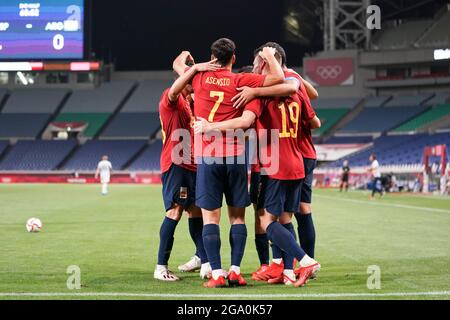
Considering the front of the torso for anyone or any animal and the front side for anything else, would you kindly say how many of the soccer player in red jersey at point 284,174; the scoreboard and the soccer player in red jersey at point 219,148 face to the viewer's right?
0

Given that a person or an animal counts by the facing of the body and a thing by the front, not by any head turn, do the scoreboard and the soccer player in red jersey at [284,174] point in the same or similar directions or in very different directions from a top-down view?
very different directions

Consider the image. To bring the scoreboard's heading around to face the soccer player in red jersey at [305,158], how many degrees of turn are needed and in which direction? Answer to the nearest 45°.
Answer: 0° — it already faces them

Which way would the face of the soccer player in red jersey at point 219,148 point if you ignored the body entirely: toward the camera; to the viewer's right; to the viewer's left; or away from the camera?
away from the camera

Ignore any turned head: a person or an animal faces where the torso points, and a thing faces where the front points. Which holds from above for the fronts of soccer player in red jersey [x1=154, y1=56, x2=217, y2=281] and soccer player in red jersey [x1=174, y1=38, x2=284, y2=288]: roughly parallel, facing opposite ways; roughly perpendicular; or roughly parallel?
roughly perpendicular

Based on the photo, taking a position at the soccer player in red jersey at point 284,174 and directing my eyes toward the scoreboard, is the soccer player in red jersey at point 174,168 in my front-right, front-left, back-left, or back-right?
front-left

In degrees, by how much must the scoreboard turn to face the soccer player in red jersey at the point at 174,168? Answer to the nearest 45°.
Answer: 0° — it already faces them

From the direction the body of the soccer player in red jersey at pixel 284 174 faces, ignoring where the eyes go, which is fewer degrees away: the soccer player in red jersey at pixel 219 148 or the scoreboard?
the scoreboard

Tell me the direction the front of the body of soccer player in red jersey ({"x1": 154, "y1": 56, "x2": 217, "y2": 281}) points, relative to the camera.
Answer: to the viewer's right

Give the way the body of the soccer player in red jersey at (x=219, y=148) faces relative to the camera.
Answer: away from the camera

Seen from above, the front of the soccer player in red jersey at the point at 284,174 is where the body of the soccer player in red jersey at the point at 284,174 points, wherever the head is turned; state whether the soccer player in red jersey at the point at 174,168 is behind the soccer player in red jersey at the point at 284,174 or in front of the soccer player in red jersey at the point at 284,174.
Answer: in front

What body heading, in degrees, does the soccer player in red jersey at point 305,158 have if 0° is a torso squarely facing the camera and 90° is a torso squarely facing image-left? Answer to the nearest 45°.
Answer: approximately 90°

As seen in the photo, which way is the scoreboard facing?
toward the camera
